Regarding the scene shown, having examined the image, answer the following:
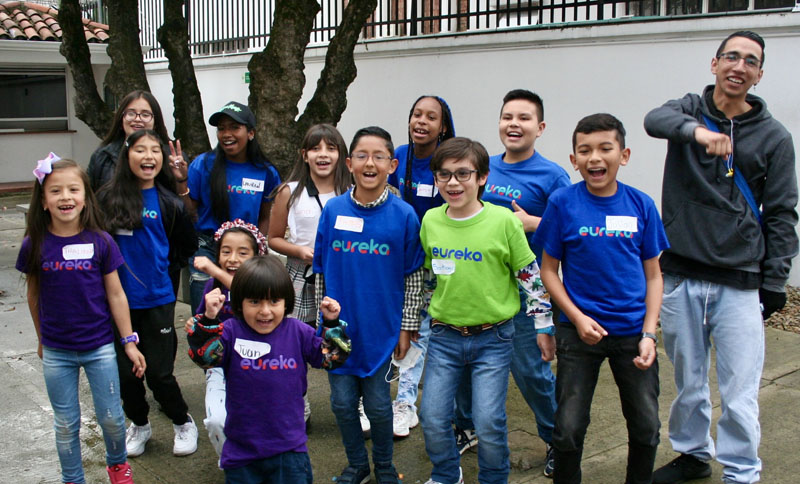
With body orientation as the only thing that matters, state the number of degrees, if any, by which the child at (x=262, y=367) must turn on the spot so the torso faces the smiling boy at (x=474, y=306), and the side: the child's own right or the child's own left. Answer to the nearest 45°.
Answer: approximately 90° to the child's own left

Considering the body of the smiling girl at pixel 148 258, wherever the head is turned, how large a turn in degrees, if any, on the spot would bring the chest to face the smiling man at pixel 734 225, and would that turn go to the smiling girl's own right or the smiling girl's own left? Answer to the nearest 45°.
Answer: approximately 45° to the smiling girl's own left

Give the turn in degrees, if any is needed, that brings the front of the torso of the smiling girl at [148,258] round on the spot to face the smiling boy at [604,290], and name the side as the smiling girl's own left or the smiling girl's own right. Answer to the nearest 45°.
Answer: approximately 45° to the smiling girl's own left

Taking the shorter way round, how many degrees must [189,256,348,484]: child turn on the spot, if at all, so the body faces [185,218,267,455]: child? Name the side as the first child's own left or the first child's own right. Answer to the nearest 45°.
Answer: approximately 180°

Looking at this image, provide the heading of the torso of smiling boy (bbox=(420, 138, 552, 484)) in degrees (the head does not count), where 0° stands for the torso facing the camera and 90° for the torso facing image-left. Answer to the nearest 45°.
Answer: approximately 45°

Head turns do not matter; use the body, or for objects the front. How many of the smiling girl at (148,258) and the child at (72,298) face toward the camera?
2

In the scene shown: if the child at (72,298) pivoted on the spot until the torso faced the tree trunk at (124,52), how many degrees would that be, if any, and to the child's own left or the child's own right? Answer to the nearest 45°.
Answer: approximately 180°

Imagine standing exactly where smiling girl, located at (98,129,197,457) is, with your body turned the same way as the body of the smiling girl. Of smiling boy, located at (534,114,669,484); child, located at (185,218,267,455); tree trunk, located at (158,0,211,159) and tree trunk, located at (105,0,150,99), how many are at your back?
2

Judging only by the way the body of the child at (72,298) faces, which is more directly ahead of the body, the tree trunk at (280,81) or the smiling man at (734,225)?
the smiling man

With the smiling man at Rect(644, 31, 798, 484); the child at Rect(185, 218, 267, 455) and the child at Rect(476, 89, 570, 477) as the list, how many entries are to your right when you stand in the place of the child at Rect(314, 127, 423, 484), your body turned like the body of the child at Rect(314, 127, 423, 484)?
1

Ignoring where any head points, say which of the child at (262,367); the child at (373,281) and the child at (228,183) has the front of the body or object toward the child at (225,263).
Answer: the child at (228,183)

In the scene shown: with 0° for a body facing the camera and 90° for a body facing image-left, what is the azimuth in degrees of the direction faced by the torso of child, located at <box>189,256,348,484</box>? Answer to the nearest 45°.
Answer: approximately 0°
